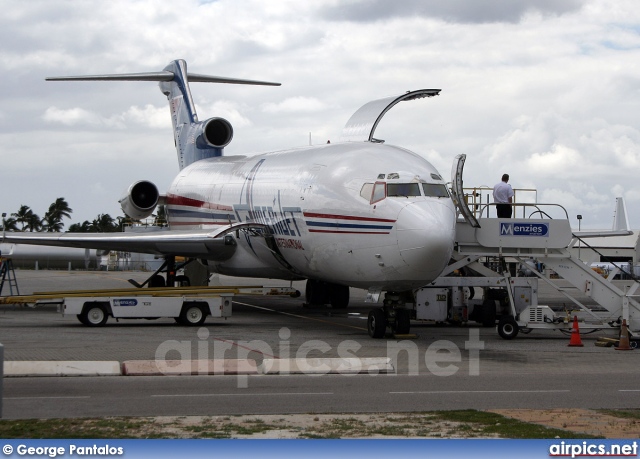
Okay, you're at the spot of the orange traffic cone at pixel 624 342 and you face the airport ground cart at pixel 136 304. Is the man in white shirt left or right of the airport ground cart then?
right

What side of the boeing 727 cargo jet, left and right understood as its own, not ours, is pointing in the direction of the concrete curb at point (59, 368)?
right

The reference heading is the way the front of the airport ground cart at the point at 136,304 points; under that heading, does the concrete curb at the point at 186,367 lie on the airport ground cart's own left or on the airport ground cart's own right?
on the airport ground cart's own right

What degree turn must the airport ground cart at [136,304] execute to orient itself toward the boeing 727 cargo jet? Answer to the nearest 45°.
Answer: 0° — it already faces it

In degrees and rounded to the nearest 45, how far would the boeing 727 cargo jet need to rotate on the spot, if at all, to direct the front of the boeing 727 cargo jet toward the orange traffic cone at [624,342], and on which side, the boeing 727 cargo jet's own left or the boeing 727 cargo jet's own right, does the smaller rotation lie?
0° — it already faces it

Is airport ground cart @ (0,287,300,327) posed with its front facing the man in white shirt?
yes

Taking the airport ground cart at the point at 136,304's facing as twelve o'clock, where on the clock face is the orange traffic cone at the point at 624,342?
The orange traffic cone is roughly at 1 o'clock from the airport ground cart.

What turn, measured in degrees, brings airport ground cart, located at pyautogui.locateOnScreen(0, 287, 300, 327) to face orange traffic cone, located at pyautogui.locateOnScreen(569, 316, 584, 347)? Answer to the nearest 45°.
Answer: approximately 45° to its right

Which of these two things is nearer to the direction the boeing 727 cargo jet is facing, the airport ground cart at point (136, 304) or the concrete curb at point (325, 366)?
the concrete curb

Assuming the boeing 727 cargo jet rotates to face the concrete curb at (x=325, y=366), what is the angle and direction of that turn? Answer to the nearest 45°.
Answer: approximately 45° to its right
